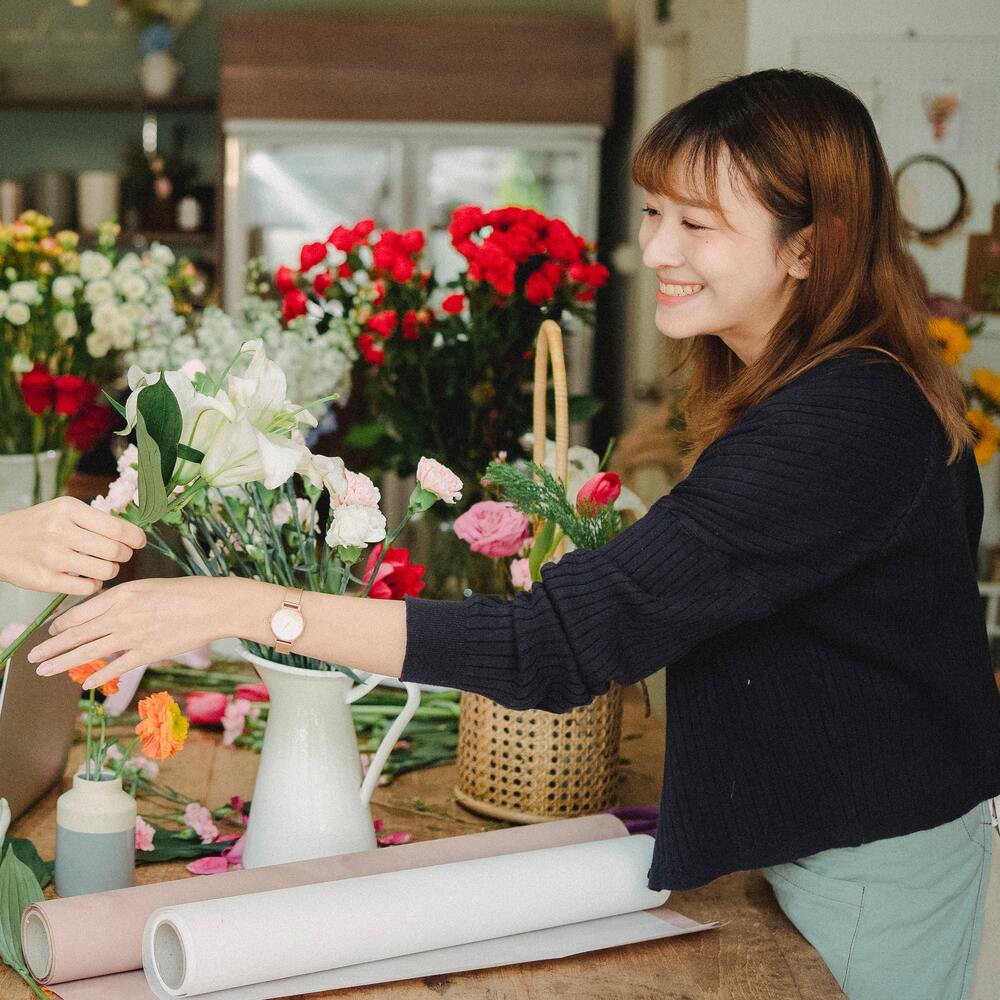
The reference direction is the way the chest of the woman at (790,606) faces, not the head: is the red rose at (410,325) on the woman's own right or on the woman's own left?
on the woman's own right

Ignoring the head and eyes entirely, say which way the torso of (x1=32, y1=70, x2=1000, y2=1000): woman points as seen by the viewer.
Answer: to the viewer's left

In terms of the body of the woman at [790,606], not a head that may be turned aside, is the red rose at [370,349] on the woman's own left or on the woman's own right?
on the woman's own right

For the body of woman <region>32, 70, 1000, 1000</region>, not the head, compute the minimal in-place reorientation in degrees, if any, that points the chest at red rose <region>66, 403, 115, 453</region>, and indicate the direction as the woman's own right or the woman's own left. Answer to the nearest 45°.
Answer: approximately 45° to the woman's own right

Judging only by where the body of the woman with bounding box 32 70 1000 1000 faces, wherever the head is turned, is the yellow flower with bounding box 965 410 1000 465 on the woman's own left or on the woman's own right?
on the woman's own right

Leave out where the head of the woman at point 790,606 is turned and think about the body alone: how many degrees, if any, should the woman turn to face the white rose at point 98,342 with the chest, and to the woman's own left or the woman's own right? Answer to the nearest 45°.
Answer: approximately 45° to the woman's own right
